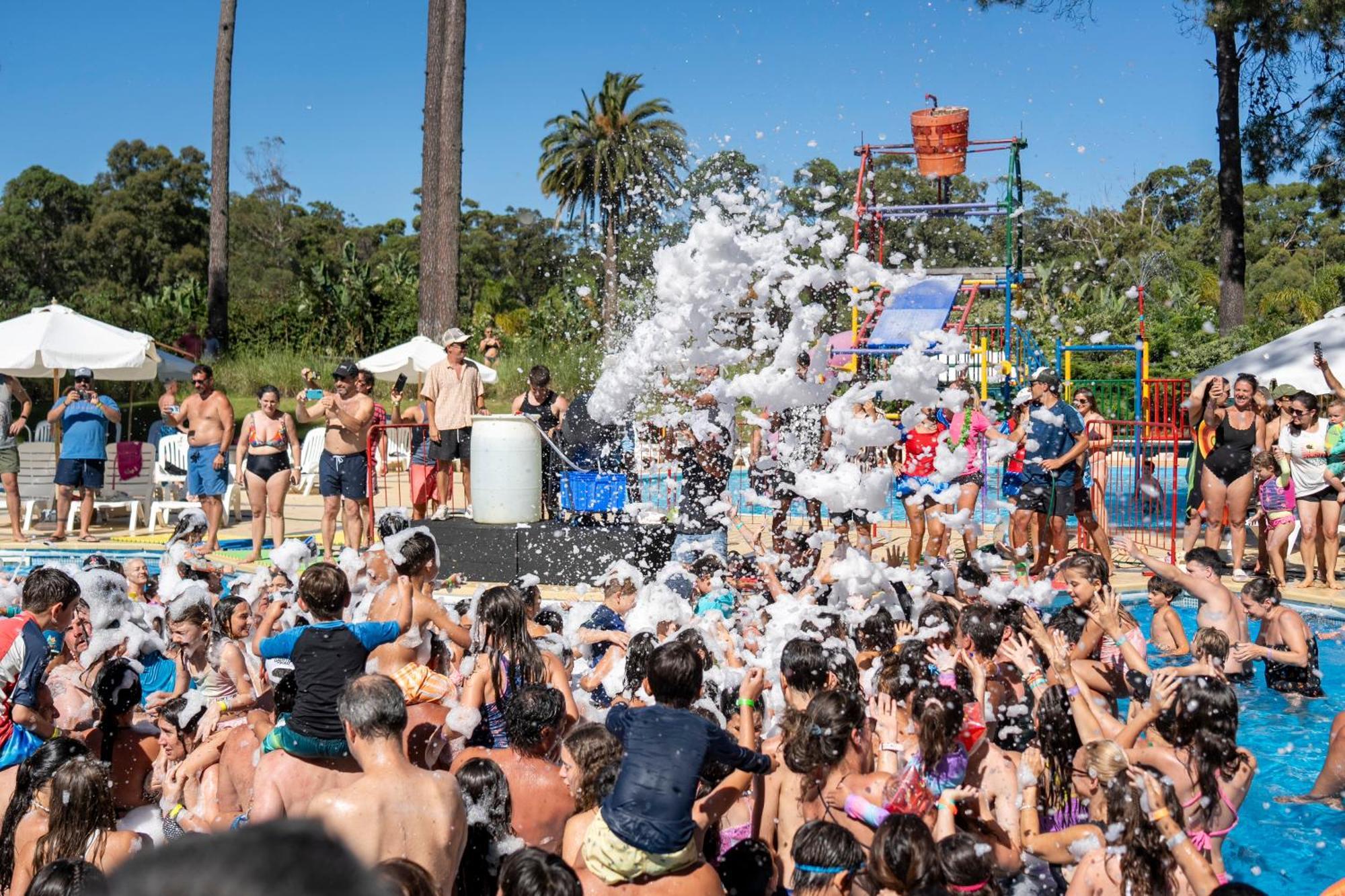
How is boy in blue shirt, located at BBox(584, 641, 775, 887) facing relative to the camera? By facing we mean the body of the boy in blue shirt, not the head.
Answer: away from the camera

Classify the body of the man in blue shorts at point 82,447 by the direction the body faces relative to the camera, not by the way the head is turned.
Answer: toward the camera

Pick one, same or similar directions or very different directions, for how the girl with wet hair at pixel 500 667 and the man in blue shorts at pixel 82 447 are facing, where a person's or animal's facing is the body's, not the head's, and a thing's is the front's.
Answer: very different directions

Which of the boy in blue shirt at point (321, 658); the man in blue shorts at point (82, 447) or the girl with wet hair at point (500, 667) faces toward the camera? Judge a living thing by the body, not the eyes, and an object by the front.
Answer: the man in blue shorts

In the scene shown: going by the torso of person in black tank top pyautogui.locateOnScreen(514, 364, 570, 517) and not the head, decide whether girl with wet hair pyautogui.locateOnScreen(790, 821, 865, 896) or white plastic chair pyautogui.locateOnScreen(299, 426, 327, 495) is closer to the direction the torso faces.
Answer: the girl with wet hair

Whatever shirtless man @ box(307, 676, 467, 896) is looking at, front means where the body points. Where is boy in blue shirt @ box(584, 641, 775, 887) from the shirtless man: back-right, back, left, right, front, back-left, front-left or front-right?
right

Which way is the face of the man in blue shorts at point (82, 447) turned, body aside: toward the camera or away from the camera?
toward the camera

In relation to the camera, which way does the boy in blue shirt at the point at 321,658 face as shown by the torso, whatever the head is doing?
away from the camera

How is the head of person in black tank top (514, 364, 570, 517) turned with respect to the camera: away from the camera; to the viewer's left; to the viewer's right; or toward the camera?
toward the camera

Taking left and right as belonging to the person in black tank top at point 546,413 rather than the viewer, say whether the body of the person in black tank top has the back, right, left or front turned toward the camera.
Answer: front

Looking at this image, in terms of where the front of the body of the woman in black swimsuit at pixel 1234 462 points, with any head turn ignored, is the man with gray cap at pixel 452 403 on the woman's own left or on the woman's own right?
on the woman's own right

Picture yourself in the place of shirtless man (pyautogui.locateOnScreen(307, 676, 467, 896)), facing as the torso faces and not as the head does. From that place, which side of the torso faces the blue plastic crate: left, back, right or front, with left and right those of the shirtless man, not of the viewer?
front

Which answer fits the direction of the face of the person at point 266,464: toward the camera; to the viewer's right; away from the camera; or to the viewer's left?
toward the camera

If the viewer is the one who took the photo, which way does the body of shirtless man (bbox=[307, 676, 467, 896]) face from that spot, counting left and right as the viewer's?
facing away from the viewer

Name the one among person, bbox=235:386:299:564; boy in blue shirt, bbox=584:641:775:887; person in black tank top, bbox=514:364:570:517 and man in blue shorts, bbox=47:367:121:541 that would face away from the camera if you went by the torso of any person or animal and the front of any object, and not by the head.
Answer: the boy in blue shirt

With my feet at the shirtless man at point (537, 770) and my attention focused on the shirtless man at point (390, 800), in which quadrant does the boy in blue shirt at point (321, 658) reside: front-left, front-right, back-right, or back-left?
front-right

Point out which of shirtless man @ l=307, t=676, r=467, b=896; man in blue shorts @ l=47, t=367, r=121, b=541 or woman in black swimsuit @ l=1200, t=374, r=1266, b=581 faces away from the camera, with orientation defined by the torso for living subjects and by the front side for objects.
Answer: the shirtless man

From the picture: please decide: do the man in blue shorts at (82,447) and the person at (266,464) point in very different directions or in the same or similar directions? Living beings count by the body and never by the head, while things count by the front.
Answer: same or similar directions

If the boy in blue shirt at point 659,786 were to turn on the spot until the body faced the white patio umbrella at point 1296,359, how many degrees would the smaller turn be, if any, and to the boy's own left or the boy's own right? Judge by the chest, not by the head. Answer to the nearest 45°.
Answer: approximately 45° to the boy's own right
